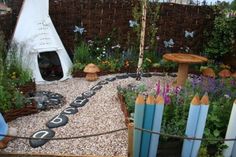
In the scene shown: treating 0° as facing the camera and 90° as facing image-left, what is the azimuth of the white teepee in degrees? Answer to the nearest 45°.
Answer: approximately 0°

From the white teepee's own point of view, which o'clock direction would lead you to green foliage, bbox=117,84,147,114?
The green foliage is roughly at 11 o'clock from the white teepee.

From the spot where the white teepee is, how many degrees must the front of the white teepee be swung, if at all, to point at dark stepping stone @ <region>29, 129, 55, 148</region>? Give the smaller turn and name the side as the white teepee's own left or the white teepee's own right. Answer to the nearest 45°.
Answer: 0° — it already faces it

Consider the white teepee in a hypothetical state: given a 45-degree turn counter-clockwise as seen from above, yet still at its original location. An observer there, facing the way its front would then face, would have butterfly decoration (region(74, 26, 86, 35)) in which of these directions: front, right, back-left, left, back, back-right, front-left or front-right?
left

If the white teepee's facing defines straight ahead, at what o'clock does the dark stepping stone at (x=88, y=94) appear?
The dark stepping stone is roughly at 11 o'clock from the white teepee.

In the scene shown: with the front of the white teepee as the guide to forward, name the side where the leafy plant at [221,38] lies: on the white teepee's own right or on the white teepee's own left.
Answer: on the white teepee's own left

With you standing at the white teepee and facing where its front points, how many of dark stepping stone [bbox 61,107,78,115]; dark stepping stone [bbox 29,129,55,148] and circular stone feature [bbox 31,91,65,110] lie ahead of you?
3

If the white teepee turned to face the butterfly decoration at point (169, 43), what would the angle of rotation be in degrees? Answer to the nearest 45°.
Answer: approximately 90° to its left

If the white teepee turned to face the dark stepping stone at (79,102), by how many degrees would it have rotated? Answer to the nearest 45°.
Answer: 0° — it already faces it

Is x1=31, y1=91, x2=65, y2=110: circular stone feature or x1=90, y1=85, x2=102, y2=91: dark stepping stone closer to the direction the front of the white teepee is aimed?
the circular stone feature
